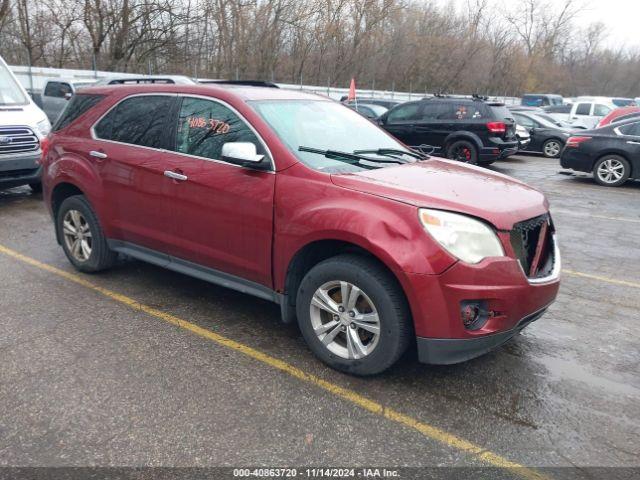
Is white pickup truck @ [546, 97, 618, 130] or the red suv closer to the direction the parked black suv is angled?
the white pickup truck

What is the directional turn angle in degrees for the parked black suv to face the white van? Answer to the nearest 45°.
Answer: approximately 90° to its left

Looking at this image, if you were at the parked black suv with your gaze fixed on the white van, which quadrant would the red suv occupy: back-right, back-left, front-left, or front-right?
front-left

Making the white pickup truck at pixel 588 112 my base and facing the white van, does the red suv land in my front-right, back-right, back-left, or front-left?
front-left

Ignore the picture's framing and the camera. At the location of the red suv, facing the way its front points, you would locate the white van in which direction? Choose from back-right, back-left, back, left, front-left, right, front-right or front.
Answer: back

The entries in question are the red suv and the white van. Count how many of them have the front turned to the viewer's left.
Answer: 0

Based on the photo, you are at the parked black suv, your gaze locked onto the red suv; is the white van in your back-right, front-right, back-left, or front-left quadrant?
front-right

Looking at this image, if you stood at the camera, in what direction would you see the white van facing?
facing the viewer and to the right of the viewer

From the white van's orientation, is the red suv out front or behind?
out front

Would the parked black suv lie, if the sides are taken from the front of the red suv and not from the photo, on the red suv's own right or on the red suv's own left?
on the red suv's own left

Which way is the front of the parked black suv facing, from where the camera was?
facing away from the viewer and to the left of the viewer

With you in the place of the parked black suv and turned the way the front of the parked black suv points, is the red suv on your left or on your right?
on your left
